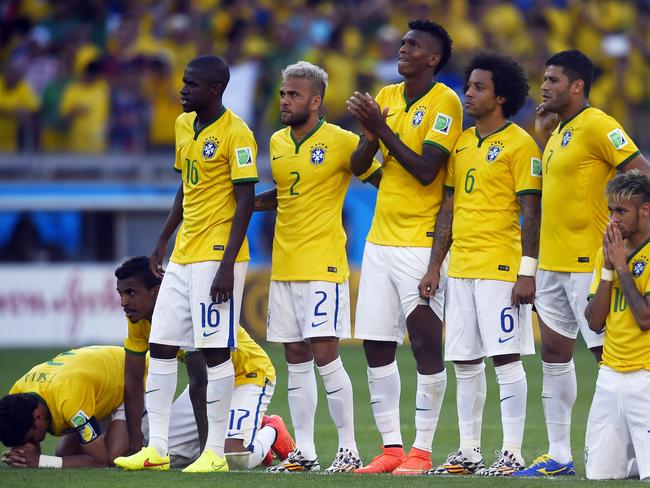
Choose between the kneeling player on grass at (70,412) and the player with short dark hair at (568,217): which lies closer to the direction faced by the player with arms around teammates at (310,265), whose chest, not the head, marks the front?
the kneeling player on grass

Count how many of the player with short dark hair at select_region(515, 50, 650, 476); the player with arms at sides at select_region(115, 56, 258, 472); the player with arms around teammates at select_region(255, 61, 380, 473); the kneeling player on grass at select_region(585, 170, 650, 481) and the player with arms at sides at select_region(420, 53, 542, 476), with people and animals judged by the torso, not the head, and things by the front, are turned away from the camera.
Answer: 0

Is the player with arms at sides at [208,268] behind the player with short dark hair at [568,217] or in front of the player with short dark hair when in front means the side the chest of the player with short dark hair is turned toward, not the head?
in front

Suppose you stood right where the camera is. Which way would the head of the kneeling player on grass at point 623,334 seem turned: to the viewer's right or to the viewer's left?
to the viewer's left

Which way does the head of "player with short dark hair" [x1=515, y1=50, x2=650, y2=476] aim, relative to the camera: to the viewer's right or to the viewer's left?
to the viewer's left

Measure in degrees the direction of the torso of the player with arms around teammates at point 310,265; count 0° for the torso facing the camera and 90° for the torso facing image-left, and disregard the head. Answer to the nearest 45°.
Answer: approximately 45°

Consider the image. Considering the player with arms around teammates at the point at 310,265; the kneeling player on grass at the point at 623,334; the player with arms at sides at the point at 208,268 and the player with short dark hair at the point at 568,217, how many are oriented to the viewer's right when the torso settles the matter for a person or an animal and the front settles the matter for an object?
0

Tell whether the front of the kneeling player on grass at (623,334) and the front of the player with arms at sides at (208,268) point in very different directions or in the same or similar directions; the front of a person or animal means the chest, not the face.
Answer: same or similar directions

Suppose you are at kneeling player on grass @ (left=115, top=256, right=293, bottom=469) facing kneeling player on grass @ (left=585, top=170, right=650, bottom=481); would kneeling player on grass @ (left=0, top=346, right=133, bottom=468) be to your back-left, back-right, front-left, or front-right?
back-right

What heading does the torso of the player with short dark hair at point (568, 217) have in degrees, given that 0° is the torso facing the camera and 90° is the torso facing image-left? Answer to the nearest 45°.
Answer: approximately 45°

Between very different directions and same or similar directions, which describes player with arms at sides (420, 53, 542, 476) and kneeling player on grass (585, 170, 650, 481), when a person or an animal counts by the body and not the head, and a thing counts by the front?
same or similar directions

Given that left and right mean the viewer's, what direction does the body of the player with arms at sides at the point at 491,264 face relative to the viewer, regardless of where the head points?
facing the viewer and to the left of the viewer

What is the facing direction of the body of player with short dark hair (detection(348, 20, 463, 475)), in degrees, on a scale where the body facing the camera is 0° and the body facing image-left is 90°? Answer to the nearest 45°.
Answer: approximately 45°

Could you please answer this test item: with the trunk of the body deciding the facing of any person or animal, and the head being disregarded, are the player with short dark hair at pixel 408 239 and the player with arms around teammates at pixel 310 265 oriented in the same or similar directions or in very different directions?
same or similar directions

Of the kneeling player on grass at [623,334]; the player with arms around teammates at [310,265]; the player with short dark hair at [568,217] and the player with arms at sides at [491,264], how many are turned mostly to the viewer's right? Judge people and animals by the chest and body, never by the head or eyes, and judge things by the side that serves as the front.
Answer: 0

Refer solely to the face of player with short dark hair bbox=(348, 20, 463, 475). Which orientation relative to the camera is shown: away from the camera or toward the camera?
toward the camera

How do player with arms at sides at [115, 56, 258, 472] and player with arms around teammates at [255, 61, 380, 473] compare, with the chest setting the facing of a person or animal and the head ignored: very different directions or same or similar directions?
same or similar directions

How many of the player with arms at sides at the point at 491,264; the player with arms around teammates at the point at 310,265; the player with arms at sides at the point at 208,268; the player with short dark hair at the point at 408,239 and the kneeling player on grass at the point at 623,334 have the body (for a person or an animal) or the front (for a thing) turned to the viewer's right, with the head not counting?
0
